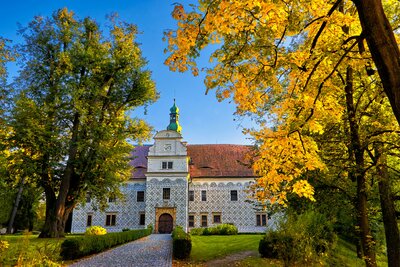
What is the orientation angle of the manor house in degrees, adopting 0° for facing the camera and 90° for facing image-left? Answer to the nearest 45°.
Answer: approximately 0°

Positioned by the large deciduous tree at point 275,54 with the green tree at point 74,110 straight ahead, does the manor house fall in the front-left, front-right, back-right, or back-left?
front-right

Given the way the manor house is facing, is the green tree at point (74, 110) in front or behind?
in front

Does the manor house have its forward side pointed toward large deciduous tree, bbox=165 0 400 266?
yes

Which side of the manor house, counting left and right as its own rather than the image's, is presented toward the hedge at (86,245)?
front
